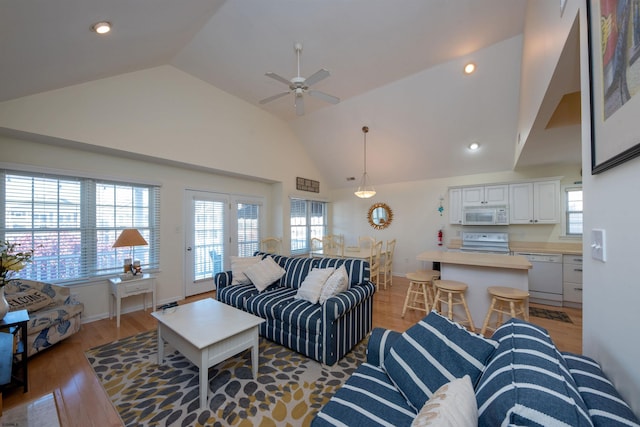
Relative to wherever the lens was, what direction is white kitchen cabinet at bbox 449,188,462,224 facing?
facing the viewer

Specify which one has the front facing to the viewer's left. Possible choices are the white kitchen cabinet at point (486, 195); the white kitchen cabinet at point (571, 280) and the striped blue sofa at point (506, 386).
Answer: the striped blue sofa

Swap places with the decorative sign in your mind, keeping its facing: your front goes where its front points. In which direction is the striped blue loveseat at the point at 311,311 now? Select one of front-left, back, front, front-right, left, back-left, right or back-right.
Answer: front-right

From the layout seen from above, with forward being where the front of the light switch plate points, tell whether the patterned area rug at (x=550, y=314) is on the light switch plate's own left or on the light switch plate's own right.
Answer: on the light switch plate's own right

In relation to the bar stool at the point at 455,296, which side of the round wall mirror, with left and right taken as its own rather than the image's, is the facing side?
front

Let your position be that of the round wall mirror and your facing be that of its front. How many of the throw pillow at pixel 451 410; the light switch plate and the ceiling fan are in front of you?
3

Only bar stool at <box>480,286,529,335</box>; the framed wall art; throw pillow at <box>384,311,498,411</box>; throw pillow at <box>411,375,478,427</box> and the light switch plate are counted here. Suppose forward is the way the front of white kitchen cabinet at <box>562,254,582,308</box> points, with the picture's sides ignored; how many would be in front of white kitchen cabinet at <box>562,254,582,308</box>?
5

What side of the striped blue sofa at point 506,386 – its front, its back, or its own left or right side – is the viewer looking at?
left

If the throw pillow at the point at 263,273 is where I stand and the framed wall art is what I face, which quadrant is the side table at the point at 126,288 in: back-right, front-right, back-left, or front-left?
back-right

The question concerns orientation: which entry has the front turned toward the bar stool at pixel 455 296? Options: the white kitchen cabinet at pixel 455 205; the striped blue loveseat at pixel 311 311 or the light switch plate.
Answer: the white kitchen cabinet

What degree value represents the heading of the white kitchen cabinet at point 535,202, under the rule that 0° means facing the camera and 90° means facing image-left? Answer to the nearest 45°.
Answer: approximately 0°

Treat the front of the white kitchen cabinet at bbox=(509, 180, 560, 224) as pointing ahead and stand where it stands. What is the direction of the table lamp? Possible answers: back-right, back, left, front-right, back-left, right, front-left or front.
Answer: front-right

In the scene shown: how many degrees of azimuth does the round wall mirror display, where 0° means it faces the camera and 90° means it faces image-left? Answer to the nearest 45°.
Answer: approximately 0°

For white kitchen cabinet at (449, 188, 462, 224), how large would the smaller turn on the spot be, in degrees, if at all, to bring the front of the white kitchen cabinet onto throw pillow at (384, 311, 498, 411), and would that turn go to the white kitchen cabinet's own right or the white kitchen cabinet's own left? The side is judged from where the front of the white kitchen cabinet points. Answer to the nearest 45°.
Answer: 0° — it already faces it

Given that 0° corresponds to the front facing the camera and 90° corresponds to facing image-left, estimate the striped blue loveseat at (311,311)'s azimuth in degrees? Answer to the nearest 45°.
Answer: approximately 45°

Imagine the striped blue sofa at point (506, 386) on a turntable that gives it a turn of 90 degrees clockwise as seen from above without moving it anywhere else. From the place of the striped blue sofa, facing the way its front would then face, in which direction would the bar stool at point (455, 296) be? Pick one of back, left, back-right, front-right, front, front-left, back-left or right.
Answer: front

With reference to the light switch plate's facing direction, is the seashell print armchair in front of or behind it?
in front
